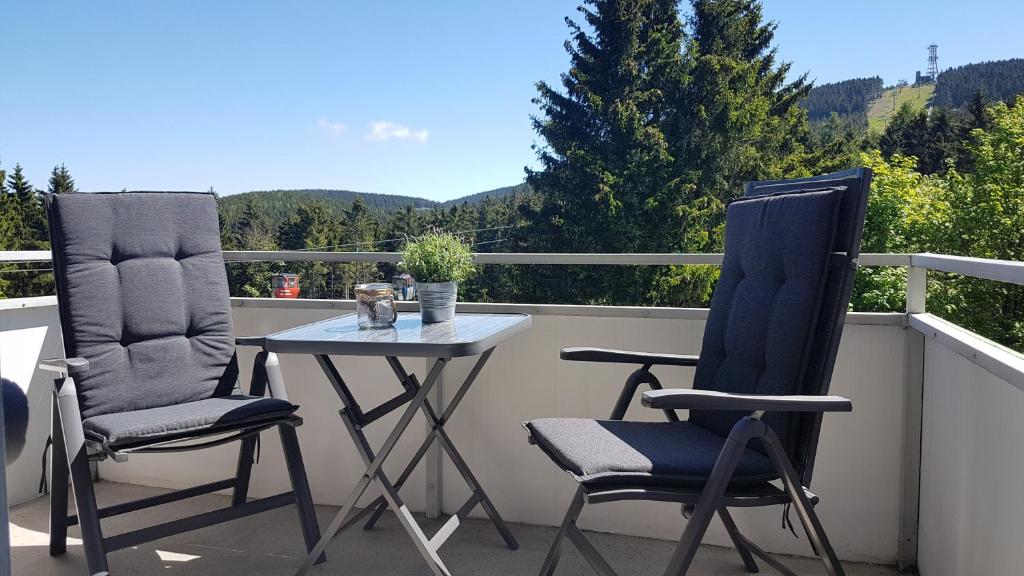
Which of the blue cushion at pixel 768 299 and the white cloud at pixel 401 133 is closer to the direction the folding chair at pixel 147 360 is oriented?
the blue cushion

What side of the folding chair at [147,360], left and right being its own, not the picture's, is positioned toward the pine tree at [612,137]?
left

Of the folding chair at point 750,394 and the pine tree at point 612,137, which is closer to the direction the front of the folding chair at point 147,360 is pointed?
the folding chair

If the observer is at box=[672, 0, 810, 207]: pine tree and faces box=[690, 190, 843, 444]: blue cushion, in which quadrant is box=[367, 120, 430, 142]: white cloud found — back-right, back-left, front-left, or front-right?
back-right

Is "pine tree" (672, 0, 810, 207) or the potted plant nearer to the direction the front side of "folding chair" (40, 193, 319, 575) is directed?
the potted plant

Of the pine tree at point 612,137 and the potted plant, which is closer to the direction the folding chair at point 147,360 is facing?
the potted plant

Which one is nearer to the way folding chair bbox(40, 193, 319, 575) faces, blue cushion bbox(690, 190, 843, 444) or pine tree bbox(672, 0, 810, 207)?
the blue cushion

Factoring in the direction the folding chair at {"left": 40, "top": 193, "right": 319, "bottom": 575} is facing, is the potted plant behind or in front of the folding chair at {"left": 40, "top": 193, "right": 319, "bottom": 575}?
in front

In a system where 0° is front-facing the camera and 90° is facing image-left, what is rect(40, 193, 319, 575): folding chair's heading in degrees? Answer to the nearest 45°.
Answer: approximately 315°

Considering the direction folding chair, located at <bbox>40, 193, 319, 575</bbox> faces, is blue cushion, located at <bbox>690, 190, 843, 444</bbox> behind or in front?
in front

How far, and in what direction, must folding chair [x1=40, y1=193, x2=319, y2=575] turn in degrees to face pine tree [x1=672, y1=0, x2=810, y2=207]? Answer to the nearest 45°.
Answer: approximately 90° to its left
